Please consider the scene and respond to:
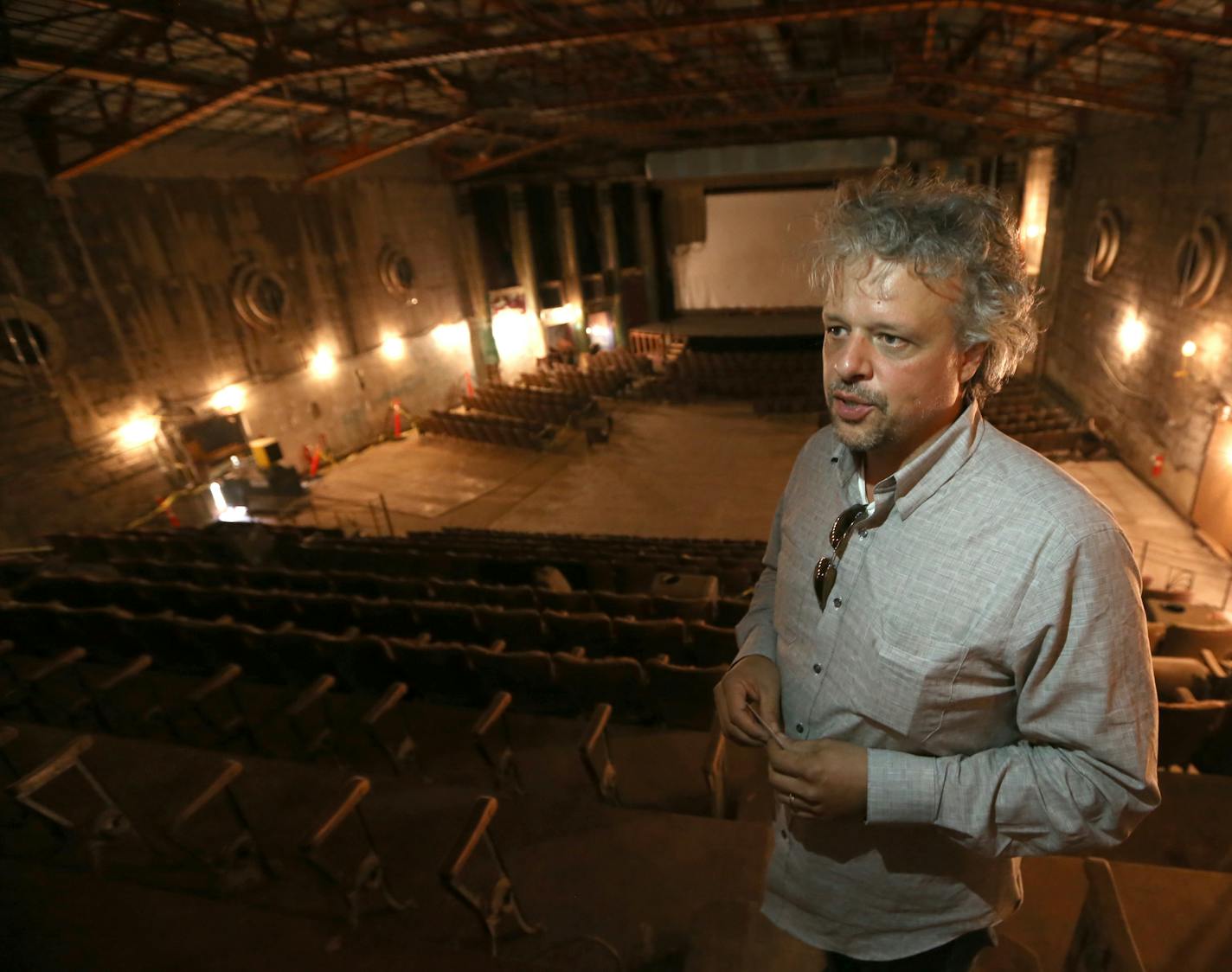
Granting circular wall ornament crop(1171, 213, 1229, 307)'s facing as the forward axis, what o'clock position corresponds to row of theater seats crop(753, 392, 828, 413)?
The row of theater seats is roughly at 2 o'clock from the circular wall ornament.

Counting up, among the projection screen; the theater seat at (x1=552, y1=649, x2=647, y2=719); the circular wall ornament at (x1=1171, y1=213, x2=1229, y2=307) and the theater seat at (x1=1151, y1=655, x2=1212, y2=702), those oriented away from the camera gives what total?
2

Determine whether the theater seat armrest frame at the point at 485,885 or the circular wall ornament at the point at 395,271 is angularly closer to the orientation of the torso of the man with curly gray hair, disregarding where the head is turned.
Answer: the theater seat armrest frame

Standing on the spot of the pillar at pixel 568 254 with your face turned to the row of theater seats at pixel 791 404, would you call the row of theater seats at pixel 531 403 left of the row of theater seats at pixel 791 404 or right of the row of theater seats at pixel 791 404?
right

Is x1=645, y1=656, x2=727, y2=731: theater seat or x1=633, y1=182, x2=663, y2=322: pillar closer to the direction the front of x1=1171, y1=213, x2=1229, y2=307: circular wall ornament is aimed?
the theater seat

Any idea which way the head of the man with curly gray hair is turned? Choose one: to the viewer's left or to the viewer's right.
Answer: to the viewer's left

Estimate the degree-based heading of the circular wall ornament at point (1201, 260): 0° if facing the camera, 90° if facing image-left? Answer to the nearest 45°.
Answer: approximately 45°

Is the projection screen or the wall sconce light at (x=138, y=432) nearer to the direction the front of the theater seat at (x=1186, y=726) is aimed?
the projection screen

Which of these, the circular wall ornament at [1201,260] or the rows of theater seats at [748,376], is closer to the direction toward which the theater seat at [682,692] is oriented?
the rows of theater seats

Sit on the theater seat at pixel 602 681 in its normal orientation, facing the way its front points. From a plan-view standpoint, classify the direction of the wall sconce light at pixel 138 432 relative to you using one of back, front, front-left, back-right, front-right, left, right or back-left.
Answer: front-left

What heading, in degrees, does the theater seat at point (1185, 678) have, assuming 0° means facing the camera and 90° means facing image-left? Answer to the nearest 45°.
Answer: approximately 180°

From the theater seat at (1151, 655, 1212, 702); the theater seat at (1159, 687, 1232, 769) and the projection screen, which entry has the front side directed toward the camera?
the projection screen

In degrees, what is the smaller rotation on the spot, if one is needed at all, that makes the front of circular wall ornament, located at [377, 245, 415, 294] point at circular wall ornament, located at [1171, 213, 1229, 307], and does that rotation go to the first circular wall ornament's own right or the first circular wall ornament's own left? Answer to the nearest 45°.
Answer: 0° — it already faces it

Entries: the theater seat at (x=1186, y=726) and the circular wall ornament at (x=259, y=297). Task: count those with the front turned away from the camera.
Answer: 1

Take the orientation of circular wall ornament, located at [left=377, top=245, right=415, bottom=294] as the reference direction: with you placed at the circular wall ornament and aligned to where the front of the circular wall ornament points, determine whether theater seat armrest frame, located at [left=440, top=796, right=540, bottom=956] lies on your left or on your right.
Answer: on your right

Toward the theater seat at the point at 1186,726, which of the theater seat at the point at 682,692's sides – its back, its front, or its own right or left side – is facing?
right

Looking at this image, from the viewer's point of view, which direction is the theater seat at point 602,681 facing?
away from the camera

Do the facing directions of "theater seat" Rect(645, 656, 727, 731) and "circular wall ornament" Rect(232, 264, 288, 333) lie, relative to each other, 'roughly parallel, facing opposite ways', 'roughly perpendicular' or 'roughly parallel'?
roughly perpendicular

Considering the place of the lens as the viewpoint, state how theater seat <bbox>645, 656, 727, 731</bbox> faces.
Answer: facing away from the viewer
